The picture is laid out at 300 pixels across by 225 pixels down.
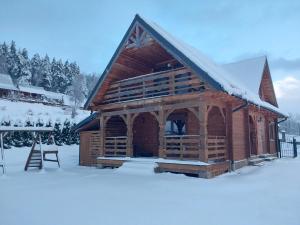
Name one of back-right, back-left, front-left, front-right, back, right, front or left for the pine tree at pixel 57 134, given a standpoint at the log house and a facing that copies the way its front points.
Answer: right

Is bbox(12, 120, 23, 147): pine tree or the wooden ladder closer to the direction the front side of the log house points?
the wooden ladder

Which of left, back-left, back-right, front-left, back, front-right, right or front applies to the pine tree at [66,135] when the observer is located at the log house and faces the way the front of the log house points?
right

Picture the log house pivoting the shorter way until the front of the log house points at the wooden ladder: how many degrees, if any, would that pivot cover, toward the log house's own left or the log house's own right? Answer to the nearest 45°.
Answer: approximately 45° to the log house's own right

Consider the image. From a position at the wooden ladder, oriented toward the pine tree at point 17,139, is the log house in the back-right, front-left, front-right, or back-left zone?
back-right

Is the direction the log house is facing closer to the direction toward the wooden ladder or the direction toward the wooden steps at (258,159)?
the wooden ladder

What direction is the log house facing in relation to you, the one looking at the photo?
facing the viewer and to the left of the viewer

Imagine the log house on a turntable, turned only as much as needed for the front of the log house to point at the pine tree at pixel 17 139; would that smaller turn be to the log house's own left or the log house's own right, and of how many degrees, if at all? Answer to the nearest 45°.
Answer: approximately 90° to the log house's own right
